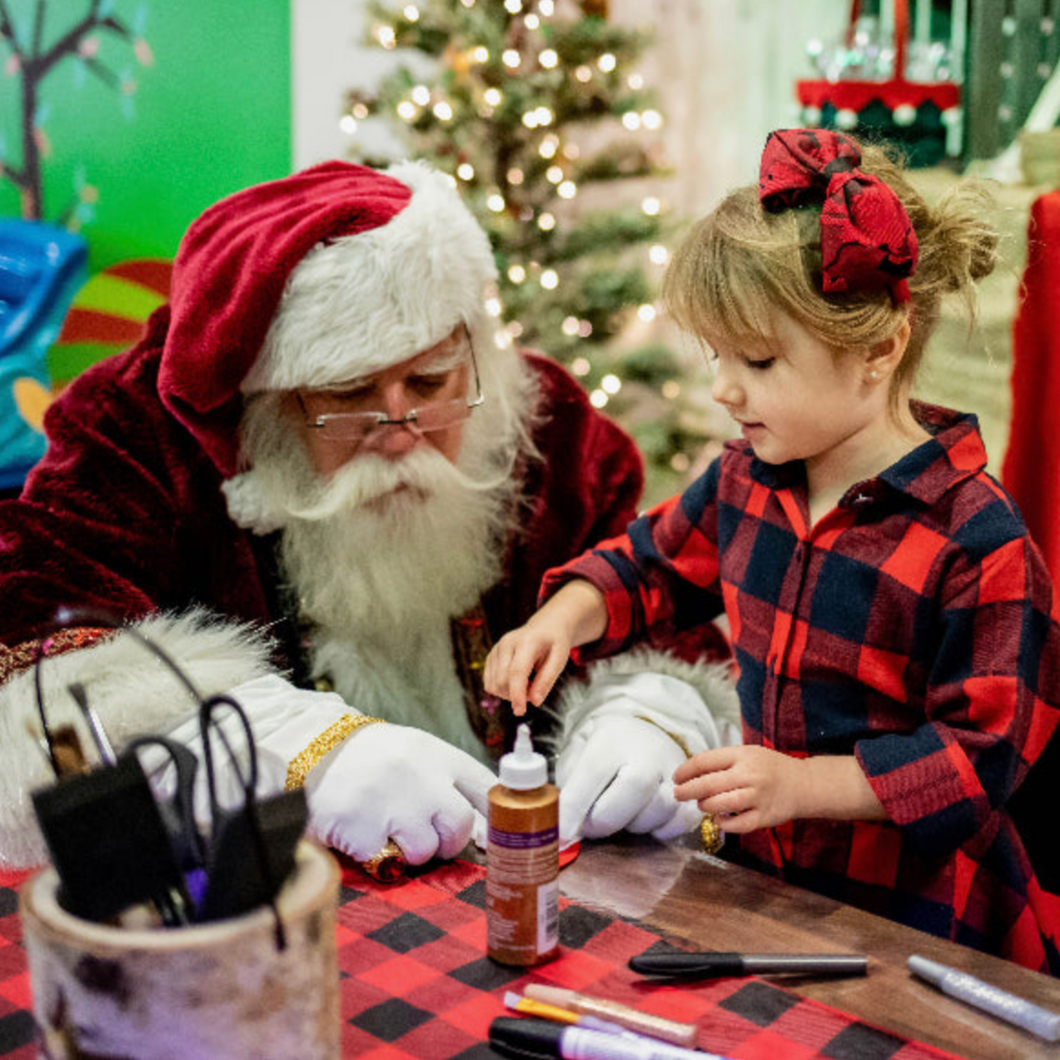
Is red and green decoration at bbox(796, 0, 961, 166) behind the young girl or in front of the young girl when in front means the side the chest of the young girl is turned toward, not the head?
behind

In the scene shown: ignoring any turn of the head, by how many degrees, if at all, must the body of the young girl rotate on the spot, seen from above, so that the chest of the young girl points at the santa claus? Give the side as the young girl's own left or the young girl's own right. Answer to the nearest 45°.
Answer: approximately 90° to the young girl's own right

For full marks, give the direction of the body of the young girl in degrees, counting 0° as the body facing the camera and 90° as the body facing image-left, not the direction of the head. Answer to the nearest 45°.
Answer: approximately 45°
